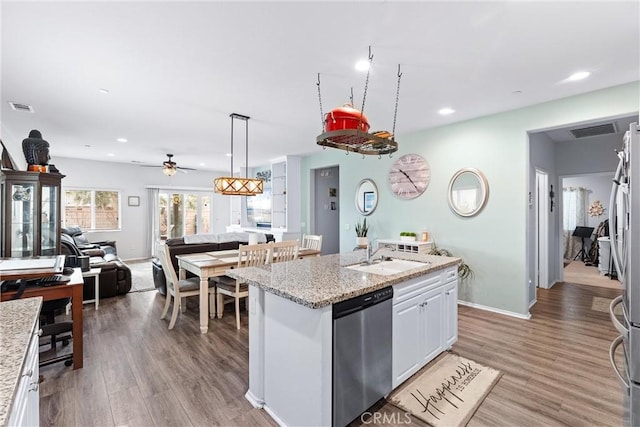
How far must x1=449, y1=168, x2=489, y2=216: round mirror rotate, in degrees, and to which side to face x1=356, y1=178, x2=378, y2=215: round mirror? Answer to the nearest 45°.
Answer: approximately 45° to its right

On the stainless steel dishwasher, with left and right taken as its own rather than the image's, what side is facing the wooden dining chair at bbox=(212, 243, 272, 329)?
back

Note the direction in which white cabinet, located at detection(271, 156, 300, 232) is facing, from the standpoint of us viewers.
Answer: facing the viewer and to the left of the viewer

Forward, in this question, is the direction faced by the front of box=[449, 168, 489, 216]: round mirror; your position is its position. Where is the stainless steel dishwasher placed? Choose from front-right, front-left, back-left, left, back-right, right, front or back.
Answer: front-left

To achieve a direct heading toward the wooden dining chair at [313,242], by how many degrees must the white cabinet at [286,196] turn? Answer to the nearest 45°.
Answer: approximately 45° to its left

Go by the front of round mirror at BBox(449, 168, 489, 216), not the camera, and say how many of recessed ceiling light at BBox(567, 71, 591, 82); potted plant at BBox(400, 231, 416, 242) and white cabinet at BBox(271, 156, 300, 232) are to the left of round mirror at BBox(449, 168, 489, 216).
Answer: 1

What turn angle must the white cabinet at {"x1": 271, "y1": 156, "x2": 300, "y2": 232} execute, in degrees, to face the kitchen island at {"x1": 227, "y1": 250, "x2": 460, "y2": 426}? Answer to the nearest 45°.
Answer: approximately 45° to its left

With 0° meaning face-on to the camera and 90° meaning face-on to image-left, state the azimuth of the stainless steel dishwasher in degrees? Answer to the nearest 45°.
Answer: approximately 315°

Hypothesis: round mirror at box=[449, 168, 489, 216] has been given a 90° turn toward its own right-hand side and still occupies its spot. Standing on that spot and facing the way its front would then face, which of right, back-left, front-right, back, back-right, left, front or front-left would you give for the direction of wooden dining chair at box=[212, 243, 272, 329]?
left

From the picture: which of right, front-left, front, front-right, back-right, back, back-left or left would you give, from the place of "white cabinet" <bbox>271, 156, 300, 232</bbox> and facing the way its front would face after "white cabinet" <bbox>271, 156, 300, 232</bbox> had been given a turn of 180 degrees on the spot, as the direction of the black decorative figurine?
back

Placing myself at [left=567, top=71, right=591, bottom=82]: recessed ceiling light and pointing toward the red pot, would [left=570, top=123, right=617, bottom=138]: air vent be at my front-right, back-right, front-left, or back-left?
back-right

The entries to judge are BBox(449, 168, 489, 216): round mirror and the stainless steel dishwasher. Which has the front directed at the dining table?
the round mirror

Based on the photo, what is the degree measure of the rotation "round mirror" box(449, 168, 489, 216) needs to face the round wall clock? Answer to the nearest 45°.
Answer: approximately 45° to its right

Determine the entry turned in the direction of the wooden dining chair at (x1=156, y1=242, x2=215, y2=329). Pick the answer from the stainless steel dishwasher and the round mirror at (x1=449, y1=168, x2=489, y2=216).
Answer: the round mirror
